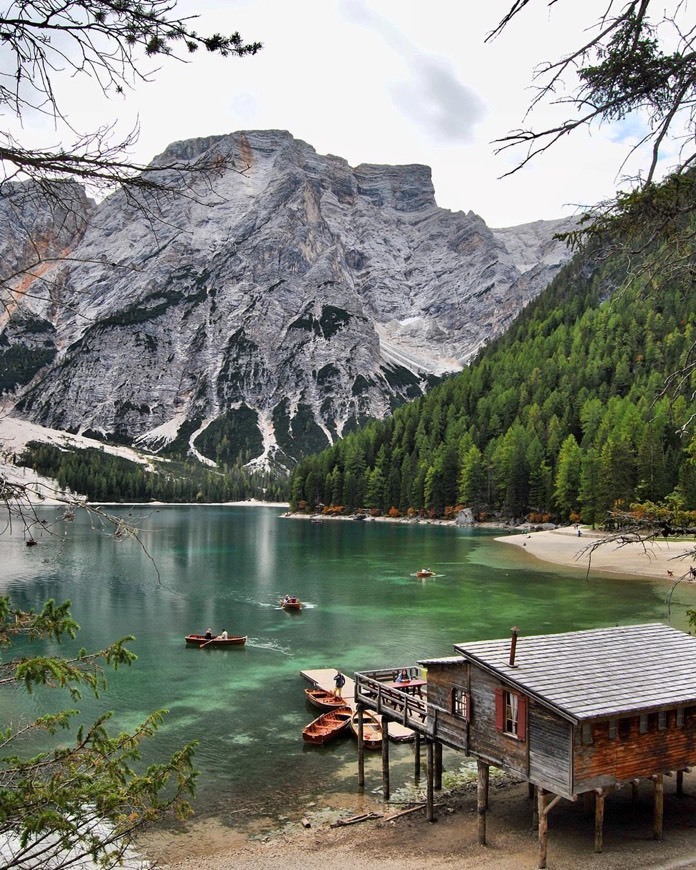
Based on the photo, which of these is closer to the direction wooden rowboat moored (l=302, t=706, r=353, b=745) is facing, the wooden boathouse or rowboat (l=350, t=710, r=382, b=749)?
the rowboat

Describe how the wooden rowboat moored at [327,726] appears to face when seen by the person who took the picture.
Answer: facing away from the viewer and to the right of the viewer

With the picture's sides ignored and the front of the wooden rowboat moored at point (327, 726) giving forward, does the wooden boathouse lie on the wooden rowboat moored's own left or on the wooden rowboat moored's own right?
on the wooden rowboat moored's own right

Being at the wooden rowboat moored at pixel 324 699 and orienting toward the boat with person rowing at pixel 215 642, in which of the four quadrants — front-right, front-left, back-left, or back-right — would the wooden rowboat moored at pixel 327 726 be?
back-left

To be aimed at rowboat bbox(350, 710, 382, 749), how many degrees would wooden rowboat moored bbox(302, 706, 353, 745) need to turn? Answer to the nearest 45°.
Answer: approximately 45° to its right

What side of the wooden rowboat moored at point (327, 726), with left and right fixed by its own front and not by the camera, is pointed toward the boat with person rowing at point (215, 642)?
left

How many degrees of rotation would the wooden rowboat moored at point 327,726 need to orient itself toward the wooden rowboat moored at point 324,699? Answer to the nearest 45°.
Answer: approximately 45° to its left

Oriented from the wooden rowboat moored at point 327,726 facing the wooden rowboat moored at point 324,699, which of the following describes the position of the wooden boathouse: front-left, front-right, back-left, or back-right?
back-right
